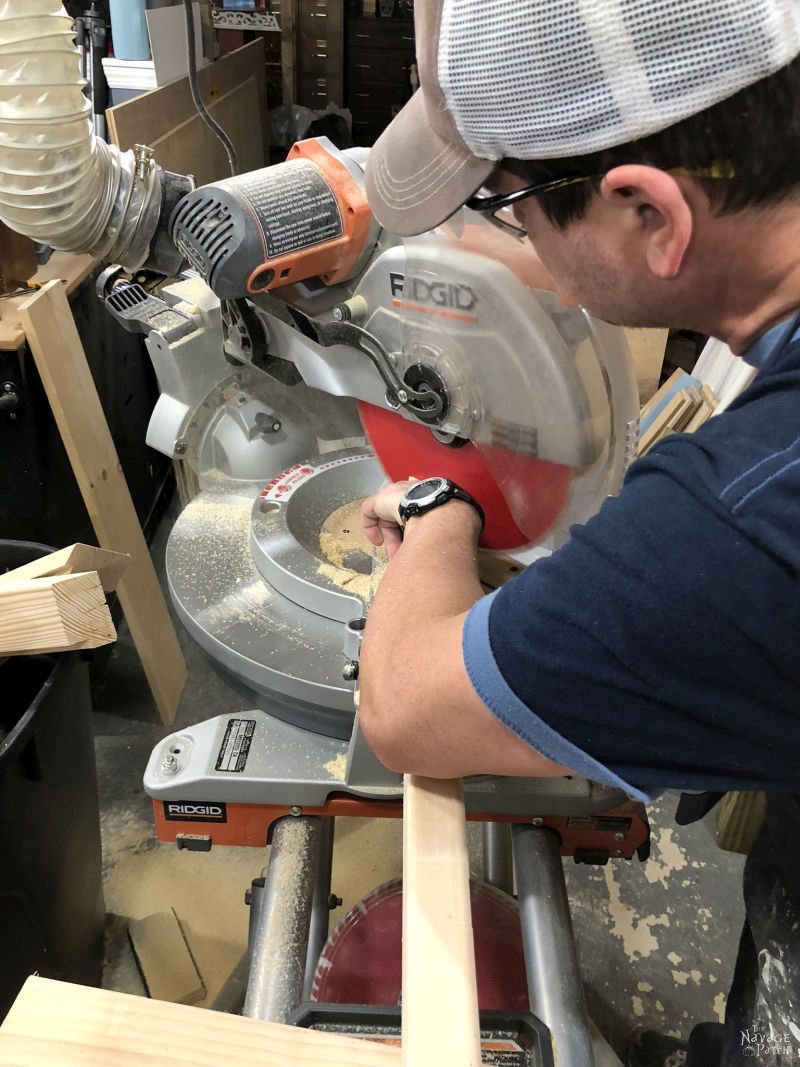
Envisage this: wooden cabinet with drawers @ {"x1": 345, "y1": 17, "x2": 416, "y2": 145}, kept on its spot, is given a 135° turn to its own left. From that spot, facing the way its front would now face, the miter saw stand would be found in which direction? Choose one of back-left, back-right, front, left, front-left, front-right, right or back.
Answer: back-right

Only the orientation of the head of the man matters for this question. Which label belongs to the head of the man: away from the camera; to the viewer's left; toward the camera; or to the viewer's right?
to the viewer's left

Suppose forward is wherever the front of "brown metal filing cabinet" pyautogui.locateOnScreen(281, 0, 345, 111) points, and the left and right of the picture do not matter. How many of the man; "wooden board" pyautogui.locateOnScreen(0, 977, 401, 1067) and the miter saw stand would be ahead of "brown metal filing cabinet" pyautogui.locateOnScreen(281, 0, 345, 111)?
3

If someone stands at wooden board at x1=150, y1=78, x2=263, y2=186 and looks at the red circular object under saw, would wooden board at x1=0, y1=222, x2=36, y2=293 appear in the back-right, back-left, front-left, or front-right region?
front-right

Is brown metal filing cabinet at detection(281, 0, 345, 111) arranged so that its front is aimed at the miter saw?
yes

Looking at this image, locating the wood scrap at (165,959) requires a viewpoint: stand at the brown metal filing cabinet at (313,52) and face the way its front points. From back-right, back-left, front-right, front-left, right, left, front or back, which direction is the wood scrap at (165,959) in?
front

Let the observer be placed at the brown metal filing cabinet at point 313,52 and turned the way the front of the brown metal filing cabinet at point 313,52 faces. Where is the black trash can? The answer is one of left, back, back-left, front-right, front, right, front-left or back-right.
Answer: front

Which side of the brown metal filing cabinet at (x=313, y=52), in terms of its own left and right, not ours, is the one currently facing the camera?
front

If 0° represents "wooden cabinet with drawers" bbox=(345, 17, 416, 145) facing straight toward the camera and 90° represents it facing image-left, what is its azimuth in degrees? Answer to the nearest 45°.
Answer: approximately 0°

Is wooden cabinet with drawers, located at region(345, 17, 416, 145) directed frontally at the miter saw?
yes

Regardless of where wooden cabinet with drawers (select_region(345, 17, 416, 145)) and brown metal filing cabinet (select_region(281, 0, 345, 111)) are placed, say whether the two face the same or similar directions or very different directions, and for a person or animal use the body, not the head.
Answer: same or similar directions

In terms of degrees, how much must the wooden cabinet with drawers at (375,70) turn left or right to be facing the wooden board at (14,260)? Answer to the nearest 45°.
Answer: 0° — it already faces it

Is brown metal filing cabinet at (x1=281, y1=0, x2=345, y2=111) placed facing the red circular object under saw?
yes

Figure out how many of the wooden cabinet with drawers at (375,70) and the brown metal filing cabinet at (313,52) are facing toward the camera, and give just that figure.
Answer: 2
